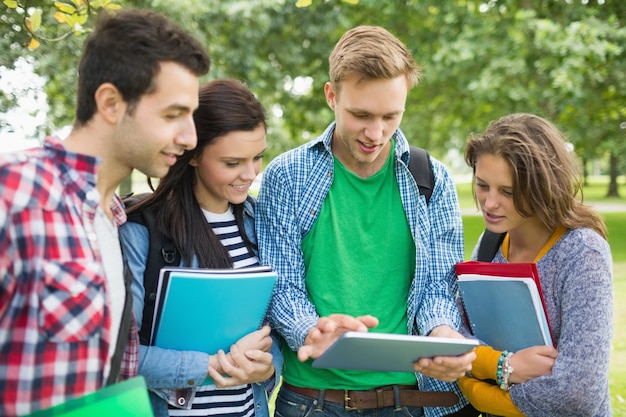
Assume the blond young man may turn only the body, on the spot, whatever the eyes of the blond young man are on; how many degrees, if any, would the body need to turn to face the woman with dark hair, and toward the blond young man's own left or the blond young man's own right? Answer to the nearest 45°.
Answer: approximately 90° to the blond young man's own right

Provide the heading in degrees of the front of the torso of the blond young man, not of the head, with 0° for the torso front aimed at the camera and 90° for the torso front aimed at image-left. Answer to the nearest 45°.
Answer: approximately 0°

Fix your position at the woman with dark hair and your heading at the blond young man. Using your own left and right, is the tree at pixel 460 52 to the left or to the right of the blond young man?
left

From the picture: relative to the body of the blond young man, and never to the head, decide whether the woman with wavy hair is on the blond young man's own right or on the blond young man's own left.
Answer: on the blond young man's own left

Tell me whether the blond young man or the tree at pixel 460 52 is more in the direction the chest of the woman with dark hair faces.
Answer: the blond young man

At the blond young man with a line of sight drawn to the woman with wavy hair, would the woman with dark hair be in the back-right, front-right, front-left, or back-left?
back-right

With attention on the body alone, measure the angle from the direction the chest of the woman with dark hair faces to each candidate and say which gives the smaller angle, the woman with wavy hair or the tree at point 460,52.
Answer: the woman with wavy hair
